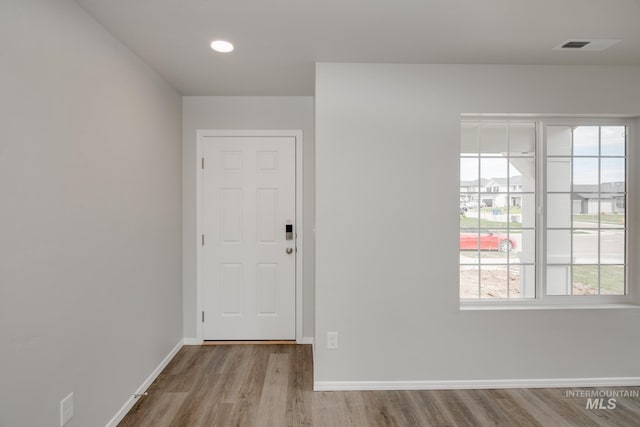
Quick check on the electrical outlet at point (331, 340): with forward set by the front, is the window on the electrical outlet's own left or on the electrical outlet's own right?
on the electrical outlet's own left

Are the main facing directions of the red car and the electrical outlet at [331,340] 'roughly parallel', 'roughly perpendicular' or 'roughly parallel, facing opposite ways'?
roughly perpendicular

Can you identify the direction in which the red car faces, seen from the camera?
facing to the right of the viewer

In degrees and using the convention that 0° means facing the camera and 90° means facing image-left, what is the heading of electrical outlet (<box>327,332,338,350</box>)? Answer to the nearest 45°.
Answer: approximately 0°

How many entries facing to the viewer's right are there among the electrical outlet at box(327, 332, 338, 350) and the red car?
1

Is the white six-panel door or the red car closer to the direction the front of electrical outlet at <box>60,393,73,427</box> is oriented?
the red car

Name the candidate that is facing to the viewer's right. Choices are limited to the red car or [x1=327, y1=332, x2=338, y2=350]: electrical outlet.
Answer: the red car

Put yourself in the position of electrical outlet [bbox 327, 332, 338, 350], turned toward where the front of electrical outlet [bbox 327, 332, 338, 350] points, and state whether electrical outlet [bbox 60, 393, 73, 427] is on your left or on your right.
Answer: on your right

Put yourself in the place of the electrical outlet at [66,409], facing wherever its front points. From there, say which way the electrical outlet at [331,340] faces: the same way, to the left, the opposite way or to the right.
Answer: to the right

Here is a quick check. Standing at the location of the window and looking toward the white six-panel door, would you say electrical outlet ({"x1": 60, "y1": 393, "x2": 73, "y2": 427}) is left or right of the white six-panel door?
left

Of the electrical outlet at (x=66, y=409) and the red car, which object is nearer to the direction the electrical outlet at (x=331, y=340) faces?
the electrical outlet
